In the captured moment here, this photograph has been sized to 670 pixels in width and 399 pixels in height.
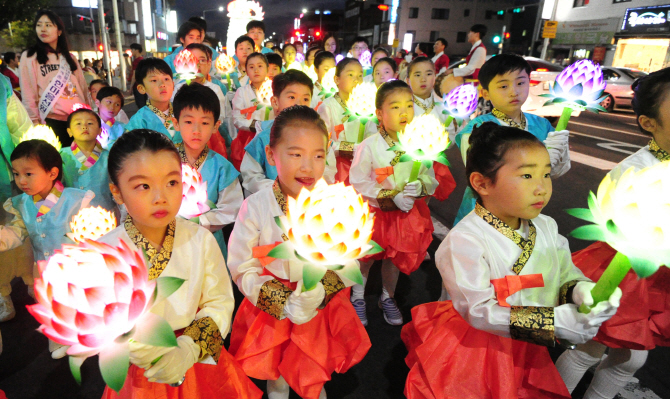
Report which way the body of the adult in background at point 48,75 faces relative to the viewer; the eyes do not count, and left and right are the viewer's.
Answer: facing the viewer

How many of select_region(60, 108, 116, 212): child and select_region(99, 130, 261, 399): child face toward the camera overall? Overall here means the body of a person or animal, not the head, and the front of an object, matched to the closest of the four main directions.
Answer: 2

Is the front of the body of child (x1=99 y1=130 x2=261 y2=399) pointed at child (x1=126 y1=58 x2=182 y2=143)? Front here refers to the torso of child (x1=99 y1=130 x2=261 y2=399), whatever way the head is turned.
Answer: no

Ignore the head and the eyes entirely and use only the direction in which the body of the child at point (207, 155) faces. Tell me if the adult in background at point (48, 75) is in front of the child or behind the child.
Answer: behind

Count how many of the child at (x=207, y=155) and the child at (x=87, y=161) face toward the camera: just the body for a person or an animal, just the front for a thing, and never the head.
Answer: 2

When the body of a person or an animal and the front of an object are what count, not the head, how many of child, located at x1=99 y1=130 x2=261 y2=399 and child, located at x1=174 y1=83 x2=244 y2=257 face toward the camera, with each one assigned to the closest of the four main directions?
2

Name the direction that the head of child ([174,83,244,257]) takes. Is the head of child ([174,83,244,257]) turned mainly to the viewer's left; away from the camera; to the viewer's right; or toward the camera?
toward the camera

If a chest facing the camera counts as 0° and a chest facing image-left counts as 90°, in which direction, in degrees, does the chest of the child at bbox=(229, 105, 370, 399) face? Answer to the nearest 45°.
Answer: approximately 315°

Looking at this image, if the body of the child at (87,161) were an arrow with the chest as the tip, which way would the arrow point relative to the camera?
toward the camera

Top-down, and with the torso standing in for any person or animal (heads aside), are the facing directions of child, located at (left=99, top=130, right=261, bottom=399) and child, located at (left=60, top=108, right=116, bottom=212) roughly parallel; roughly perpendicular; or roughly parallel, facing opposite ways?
roughly parallel

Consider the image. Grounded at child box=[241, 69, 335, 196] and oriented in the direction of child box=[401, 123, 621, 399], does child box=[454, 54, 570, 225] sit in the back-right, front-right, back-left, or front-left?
front-left

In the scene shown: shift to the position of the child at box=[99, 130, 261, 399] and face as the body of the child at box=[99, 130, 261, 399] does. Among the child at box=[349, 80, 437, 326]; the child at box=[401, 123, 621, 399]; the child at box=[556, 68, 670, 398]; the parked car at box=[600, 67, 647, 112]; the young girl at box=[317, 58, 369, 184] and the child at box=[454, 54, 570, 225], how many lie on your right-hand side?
0

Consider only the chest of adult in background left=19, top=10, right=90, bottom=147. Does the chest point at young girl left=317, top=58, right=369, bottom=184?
no

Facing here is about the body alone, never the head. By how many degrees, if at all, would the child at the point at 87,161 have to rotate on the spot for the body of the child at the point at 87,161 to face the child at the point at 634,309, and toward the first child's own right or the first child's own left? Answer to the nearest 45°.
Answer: approximately 45° to the first child's own left

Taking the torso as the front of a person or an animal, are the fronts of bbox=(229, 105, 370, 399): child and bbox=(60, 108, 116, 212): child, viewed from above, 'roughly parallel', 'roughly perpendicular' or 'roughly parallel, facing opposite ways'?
roughly parallel

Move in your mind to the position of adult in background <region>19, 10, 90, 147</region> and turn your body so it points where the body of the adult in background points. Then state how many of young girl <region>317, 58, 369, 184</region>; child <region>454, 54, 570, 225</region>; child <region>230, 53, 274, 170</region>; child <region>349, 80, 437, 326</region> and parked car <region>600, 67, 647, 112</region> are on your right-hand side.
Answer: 0
